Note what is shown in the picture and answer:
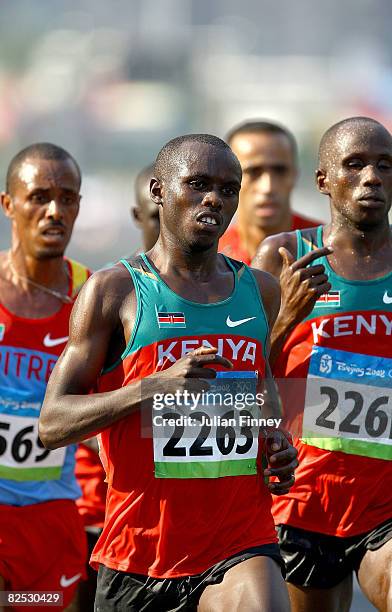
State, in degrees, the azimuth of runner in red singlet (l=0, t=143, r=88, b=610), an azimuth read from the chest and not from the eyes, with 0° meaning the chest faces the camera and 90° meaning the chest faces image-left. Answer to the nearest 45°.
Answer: approximately 0°

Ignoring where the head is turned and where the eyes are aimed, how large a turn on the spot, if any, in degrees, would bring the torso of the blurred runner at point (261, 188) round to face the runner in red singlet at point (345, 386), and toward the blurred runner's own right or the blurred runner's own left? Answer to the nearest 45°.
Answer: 0° — they already face them

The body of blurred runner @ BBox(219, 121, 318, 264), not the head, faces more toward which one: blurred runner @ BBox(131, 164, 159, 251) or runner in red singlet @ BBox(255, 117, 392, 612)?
the runner in red singlet

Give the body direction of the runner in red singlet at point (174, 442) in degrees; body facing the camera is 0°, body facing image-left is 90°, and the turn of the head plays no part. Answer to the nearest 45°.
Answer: approximately 315°

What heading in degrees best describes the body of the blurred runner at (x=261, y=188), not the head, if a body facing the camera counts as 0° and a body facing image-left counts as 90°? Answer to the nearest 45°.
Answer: approximately 0°
